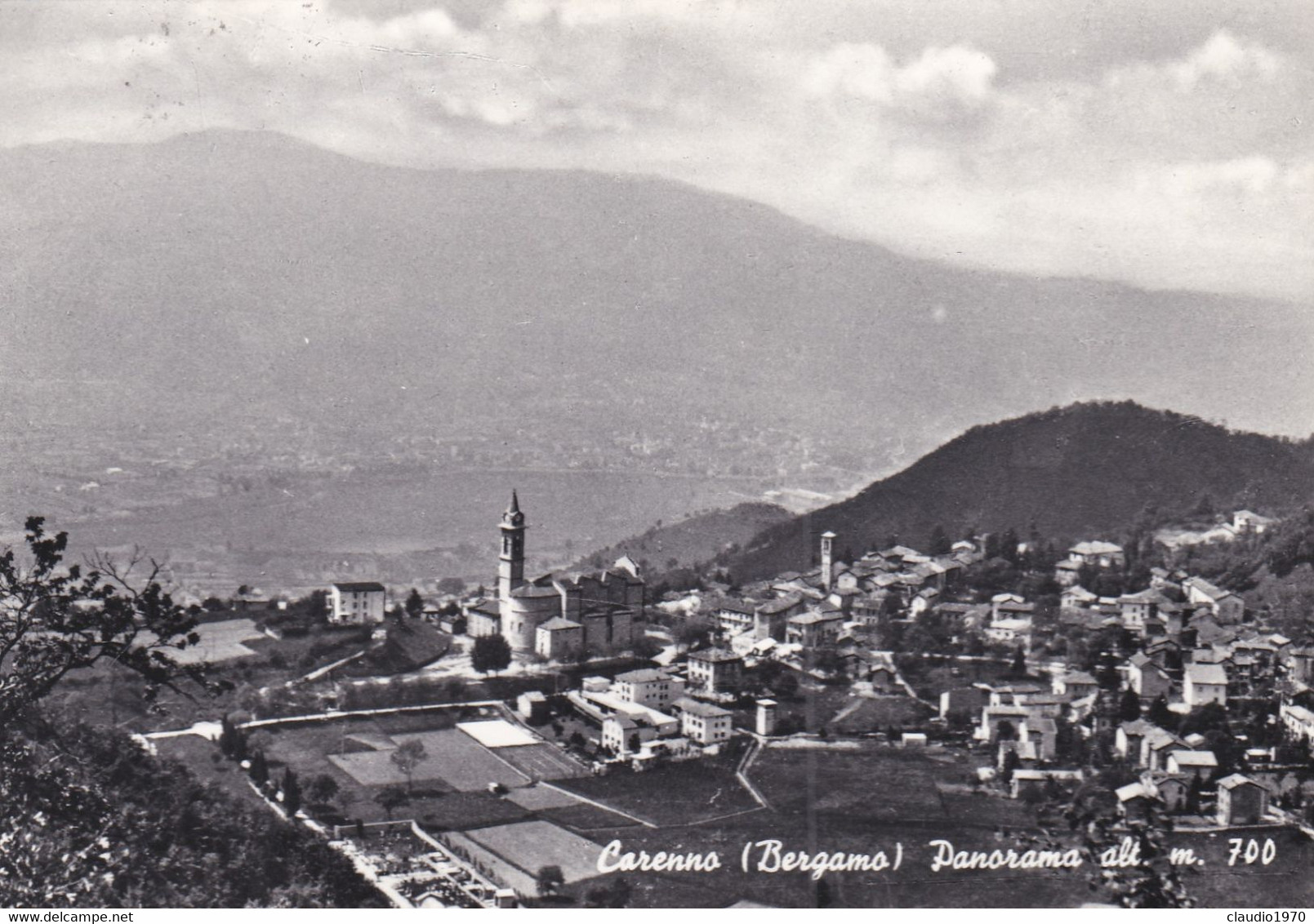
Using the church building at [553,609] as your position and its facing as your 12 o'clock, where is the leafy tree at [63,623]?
The leafy tree is roughly at 5 o'clock from the church building.

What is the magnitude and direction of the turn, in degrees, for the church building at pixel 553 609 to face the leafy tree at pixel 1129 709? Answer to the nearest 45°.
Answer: approximately 90° to its right

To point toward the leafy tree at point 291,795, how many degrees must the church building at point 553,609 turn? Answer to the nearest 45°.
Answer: approximately 135° to its right

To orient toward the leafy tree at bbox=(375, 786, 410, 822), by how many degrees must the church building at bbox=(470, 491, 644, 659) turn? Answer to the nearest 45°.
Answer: approximately 135° to its right

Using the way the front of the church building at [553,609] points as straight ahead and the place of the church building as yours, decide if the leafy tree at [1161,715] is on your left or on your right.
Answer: on your right

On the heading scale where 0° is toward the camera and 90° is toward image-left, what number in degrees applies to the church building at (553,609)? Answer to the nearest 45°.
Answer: approximately 225°

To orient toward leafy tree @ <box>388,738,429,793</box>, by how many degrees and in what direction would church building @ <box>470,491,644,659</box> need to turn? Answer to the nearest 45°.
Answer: approximately 135° to its right
